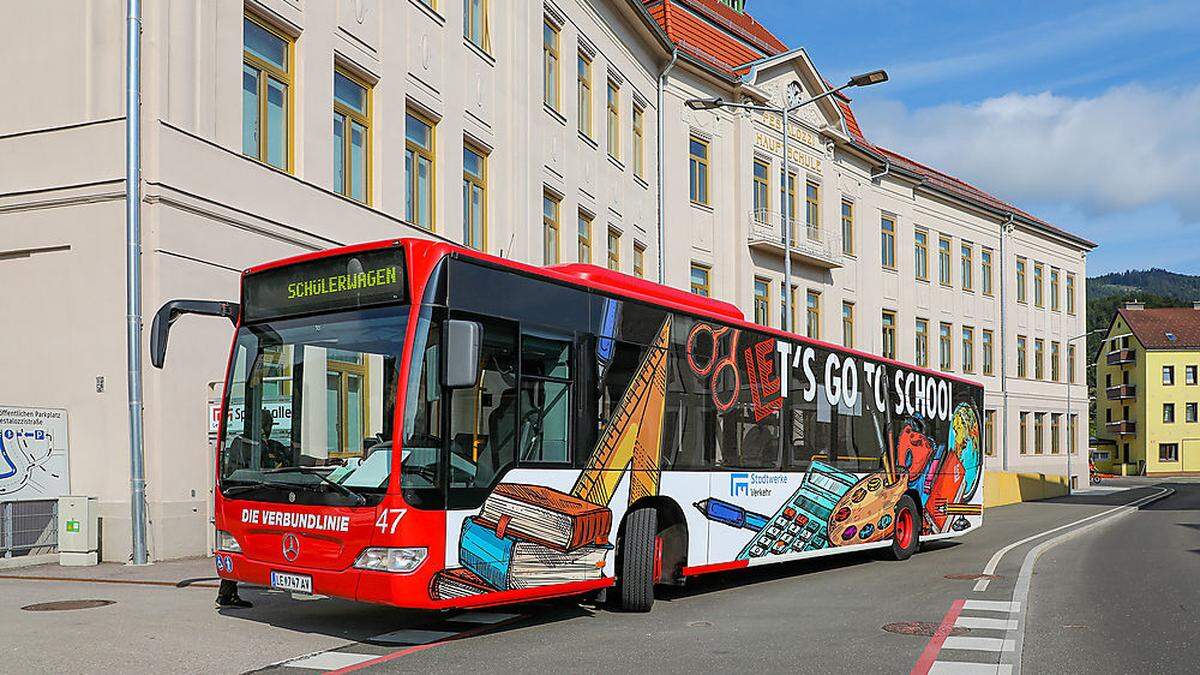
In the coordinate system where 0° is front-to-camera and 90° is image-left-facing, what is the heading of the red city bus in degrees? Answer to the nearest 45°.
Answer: approximately 45°

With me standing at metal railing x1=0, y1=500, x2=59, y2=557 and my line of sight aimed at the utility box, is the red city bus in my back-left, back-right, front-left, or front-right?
front-right

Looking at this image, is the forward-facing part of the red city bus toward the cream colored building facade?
no

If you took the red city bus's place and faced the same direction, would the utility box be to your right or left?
on your right

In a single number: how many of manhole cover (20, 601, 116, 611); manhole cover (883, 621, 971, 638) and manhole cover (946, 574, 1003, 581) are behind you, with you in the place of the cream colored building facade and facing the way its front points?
0

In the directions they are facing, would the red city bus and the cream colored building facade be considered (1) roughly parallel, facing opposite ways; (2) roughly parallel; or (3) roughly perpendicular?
roughly perpendicular

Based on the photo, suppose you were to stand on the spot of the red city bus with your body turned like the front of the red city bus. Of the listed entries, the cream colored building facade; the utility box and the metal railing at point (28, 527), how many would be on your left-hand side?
0

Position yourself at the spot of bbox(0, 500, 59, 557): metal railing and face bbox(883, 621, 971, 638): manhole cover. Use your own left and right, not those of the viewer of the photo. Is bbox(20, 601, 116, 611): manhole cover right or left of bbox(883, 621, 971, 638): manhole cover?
right

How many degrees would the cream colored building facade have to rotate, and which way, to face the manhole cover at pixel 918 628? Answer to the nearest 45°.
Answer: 0° — it already faces it

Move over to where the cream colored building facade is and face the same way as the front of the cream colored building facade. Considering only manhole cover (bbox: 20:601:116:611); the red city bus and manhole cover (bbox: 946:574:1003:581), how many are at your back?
0

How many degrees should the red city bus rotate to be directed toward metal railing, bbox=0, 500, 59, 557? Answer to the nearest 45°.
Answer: approximately 90° to its right

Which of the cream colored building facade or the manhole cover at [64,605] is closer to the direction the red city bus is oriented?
the manhole cover

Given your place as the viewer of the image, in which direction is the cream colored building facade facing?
facing the viewer and to the right of the viewer

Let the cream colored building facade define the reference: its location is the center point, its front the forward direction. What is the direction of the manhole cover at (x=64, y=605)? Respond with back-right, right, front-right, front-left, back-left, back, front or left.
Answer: front-right

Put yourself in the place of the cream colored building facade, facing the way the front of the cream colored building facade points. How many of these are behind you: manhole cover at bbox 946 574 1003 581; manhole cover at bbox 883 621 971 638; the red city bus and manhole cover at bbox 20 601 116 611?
0
